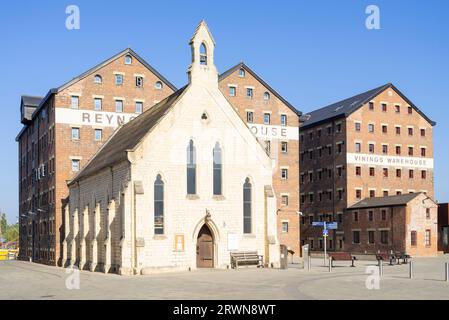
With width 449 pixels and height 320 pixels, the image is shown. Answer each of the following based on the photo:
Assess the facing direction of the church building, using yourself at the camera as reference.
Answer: facing the viewer and to the right of the viewer

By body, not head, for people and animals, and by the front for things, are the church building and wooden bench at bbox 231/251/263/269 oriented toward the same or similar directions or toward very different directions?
same or similar directions

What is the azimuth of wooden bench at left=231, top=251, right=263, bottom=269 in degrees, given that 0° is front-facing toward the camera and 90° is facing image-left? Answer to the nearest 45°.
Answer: approximately 315°
